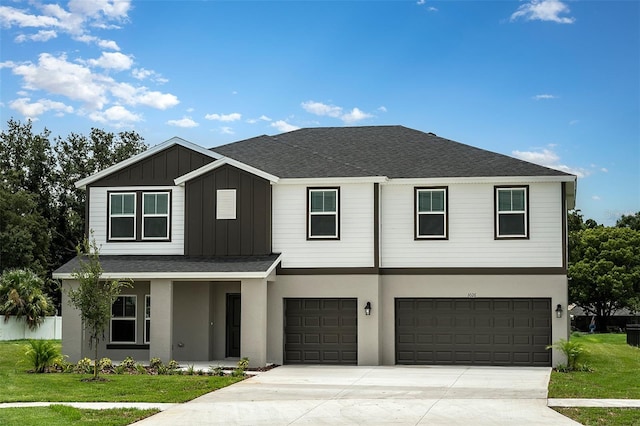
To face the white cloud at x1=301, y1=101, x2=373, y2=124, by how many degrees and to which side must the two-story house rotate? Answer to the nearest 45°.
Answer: approximately 180°

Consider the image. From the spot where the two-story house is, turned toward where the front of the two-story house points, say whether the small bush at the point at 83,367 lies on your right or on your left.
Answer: on your right

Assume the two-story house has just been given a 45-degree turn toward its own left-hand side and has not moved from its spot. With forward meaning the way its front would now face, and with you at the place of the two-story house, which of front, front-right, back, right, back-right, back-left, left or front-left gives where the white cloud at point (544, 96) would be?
left

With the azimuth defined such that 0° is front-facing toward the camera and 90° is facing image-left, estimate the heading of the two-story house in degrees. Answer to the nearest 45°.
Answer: approximately 0°

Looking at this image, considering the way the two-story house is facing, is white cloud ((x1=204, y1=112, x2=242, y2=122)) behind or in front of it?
behind

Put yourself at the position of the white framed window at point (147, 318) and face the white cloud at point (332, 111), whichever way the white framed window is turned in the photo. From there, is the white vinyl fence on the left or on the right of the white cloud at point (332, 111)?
left

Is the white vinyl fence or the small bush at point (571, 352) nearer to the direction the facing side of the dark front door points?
the small bush

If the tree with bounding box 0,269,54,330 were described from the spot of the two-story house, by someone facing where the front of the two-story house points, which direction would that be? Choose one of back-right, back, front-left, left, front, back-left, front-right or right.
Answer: back-right
